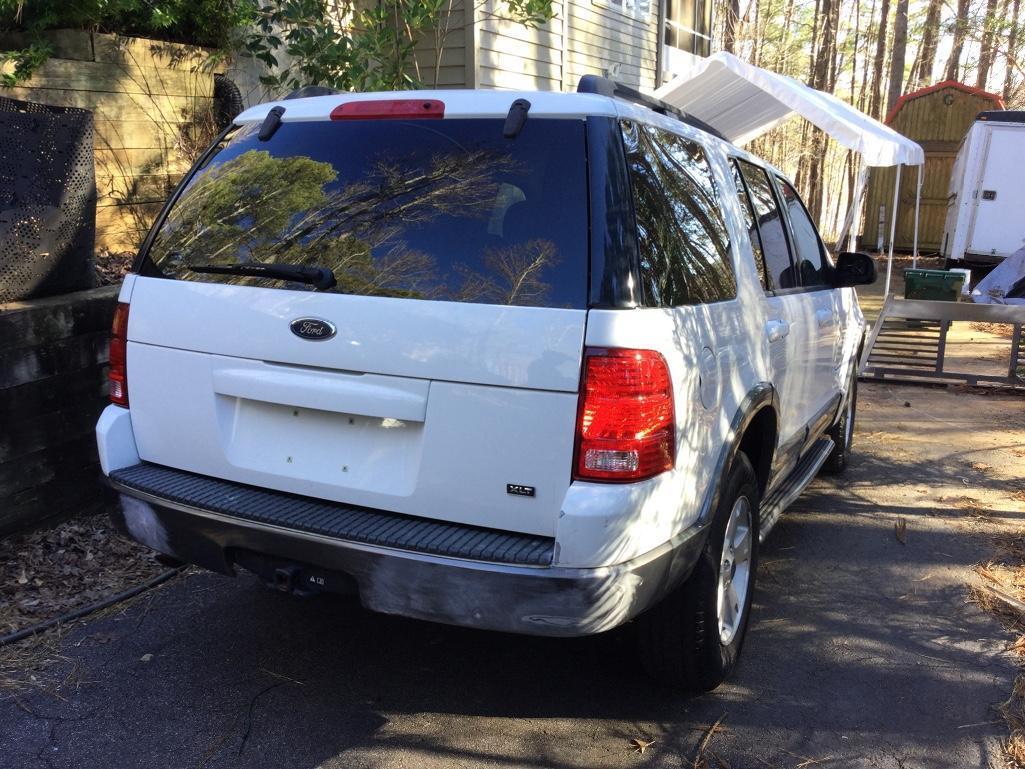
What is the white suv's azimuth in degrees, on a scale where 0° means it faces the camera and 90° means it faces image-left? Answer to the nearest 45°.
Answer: approximately 225°

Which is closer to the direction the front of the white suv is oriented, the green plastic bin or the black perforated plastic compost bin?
the green plastic bin

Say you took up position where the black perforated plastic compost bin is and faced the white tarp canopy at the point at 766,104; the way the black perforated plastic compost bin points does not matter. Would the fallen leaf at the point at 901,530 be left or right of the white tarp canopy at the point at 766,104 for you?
right

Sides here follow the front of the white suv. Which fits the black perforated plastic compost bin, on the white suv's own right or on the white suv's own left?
on the white suv's own left

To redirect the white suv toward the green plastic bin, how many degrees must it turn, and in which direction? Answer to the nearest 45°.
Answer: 0° — it already faces it

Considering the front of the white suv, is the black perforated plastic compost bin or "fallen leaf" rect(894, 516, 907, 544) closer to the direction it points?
the fallen leaf
